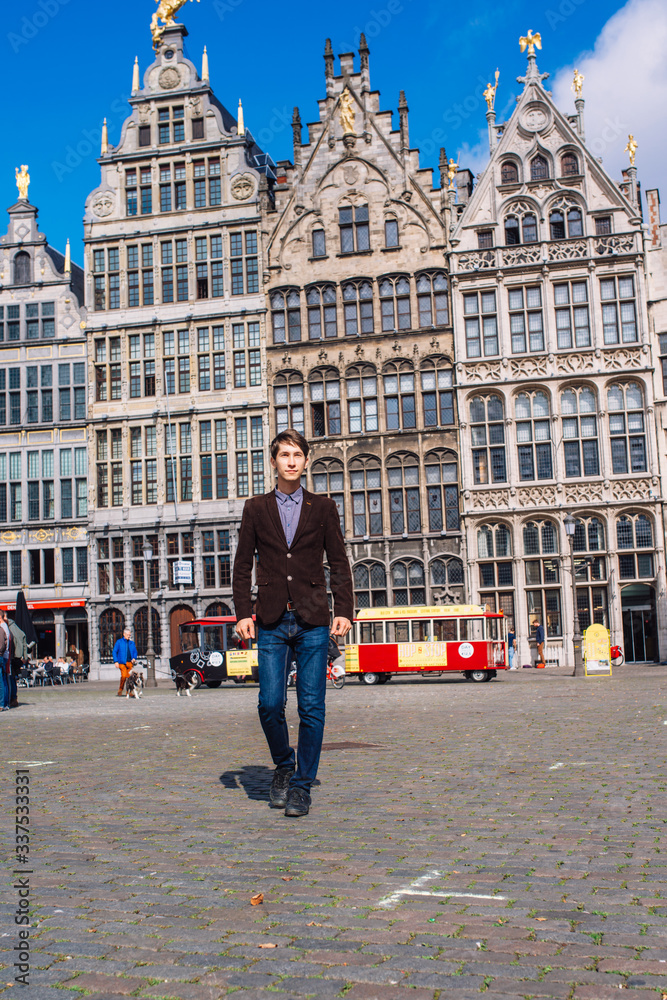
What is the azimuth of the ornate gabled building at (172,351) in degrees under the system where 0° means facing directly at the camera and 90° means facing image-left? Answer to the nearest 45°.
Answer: approximately 0°

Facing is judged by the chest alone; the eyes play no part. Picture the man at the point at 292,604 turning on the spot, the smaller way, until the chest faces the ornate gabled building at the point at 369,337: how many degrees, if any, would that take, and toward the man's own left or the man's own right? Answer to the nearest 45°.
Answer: approximately 180°

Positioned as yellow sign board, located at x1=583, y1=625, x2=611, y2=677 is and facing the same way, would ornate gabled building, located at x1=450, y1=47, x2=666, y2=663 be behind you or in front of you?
behind

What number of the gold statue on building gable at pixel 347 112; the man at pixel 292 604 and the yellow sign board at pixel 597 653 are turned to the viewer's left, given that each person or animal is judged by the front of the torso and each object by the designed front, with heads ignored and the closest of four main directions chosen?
0

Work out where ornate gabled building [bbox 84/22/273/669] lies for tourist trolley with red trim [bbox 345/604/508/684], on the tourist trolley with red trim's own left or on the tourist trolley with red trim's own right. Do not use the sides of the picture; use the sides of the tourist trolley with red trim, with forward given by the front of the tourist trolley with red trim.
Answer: on the tourist trolley with red trim's own right

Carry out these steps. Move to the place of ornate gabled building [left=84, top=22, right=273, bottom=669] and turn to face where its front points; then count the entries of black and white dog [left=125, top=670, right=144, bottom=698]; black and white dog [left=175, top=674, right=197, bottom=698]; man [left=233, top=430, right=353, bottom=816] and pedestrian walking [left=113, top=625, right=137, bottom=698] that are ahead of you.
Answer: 4

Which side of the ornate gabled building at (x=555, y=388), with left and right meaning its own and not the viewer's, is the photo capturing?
front

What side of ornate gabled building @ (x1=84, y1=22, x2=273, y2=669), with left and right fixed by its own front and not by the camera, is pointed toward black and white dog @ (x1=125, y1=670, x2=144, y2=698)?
front

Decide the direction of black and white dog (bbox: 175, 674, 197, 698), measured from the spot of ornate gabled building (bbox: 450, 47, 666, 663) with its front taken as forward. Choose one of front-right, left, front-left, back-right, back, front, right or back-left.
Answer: front-right

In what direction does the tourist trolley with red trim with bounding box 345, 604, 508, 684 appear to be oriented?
to the viewer's left

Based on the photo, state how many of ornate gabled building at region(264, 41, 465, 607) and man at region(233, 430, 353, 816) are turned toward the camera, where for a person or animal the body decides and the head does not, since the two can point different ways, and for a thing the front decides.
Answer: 2

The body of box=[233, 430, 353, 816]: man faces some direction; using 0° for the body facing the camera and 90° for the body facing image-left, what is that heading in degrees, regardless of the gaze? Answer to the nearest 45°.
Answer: approximately 0°
